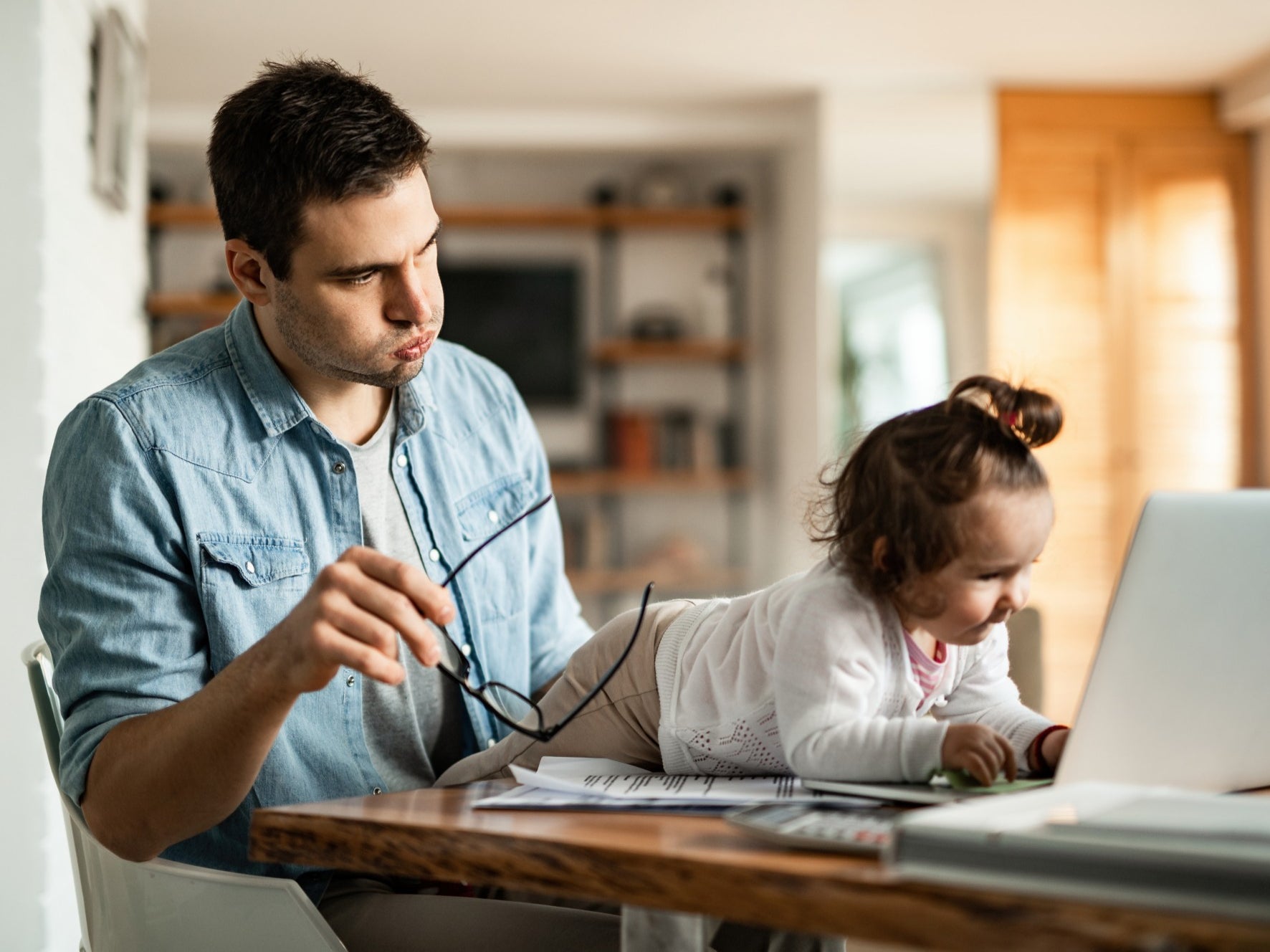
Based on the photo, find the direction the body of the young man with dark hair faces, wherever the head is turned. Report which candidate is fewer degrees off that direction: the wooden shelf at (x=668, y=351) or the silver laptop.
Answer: the silver laptop

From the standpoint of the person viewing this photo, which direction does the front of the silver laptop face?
facing away from the viewer and to the left of the viewer

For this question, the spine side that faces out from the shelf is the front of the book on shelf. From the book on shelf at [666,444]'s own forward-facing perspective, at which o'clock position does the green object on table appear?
The green object on table is roughly at 12 o'clock from the book on shelf.

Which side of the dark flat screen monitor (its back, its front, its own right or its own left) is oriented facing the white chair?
front

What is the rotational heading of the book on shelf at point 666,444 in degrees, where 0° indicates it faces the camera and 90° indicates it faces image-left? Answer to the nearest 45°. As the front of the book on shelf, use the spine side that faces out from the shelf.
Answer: approximately 0°

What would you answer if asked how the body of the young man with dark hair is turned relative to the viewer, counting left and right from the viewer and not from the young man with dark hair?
facing the viewer and to the right of the viewer

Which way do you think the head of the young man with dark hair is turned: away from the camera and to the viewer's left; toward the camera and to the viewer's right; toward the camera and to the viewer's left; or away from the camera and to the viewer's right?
toward the camera and to the viewer's right

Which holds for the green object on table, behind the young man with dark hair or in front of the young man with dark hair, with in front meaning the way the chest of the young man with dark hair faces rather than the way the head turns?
in front

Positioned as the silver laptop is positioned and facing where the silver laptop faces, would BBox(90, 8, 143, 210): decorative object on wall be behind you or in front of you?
in front

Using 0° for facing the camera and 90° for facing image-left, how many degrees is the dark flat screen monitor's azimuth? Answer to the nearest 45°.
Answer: approximately 0°

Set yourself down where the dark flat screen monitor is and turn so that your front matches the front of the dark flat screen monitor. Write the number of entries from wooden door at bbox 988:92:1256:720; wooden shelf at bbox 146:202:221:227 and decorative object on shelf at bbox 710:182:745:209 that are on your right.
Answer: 1

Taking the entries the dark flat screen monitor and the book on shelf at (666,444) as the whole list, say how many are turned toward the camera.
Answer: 2
